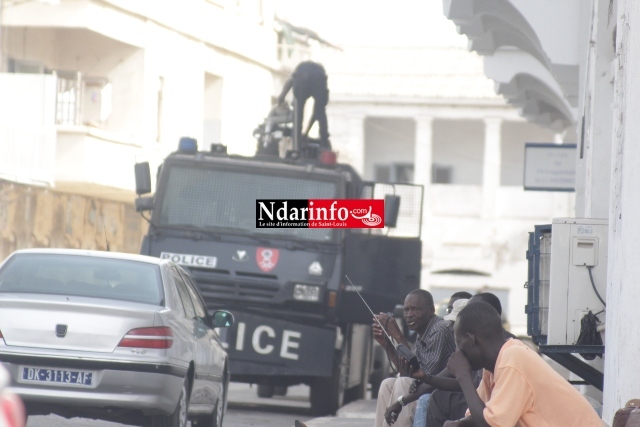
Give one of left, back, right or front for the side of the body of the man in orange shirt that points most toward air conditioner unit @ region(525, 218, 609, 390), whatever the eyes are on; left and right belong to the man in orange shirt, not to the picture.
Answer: right

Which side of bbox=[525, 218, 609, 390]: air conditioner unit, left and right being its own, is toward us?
left

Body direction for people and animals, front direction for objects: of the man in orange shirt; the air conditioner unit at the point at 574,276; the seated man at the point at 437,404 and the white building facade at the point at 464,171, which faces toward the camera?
the white building facade

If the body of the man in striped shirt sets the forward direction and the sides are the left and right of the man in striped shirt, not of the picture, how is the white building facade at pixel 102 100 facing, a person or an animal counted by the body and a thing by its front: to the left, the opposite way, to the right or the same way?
to the left

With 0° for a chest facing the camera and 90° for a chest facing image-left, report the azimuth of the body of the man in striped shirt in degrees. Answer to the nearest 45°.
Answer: approximately 45°

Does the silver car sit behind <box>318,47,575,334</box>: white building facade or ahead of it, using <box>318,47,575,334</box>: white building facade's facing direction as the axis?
ahead
